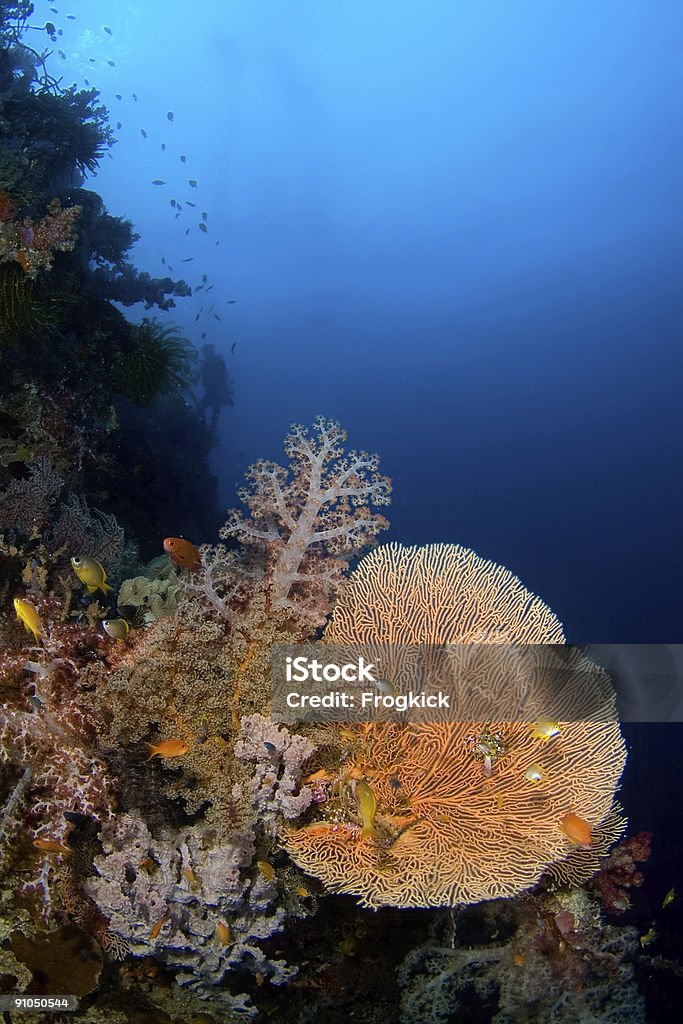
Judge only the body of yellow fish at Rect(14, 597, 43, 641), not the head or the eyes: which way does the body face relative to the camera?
to the viewer's left

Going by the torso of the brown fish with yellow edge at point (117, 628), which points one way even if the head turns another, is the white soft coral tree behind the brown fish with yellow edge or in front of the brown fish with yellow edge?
behind
